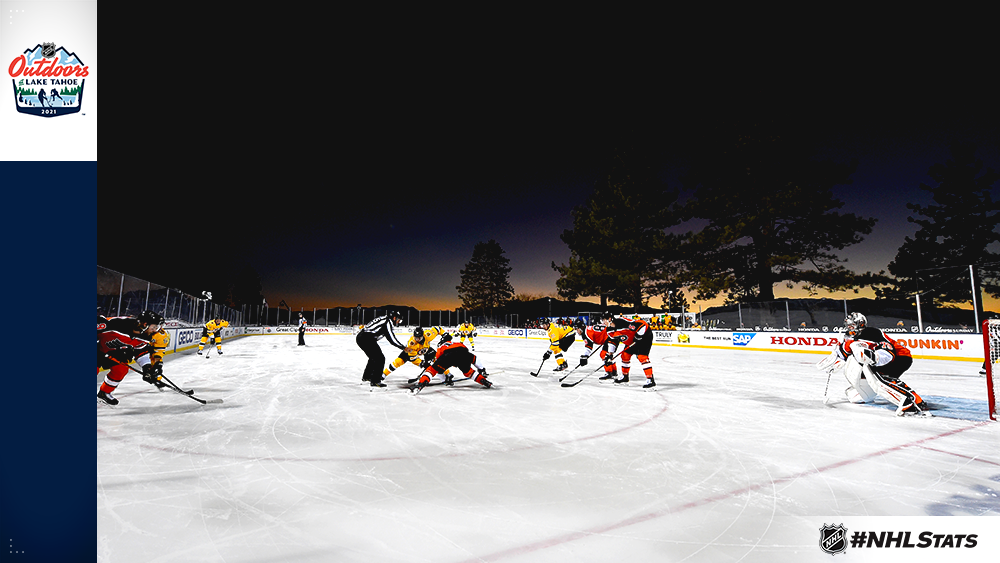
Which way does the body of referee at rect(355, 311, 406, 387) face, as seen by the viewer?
to the viewer's right

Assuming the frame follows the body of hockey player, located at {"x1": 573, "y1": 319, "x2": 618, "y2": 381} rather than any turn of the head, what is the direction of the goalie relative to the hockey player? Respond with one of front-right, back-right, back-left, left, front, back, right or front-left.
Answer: back-left

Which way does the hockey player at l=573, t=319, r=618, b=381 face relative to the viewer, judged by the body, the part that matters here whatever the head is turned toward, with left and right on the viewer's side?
facing to the left of the viewer

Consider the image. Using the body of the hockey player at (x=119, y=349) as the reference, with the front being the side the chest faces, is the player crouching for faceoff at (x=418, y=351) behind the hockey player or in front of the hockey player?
in front

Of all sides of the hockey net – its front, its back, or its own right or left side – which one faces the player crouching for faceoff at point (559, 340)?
front

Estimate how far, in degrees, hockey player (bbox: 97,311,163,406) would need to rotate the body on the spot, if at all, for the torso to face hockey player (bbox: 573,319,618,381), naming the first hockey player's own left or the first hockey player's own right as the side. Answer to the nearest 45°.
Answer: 0° — they already face them

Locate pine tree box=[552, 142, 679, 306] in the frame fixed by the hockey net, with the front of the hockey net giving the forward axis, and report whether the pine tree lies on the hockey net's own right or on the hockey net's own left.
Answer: on the hockey net's own right

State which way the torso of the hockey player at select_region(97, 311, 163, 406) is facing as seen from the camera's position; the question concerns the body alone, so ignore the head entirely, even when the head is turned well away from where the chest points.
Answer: to the viewer's right

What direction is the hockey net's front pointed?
to the viewer's left

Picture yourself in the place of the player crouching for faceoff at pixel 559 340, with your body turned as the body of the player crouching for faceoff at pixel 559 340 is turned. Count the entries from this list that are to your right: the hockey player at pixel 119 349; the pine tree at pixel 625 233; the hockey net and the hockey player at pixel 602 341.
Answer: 1
